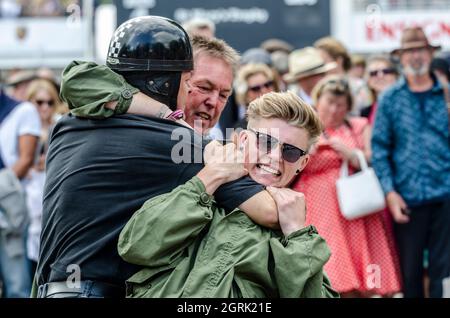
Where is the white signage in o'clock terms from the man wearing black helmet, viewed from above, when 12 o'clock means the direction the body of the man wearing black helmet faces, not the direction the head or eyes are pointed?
The white signage is roughly at 11 o'clock from the man wearing black helmet.

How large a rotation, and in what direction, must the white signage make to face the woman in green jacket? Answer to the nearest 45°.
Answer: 0° — it already faces them

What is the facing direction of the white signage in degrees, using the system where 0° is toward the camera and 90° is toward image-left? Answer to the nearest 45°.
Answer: approximately 0°

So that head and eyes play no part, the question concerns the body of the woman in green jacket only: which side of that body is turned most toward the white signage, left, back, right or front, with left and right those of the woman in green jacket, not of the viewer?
back

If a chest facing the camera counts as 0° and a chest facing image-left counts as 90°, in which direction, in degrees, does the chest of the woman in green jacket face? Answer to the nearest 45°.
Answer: approximately 0°

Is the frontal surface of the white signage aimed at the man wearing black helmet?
yes

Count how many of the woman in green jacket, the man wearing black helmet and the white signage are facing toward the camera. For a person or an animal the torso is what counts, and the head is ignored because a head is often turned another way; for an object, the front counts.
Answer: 2

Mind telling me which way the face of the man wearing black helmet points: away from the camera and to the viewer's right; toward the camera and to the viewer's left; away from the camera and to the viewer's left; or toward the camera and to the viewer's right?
away from the camera and to the viewer's right

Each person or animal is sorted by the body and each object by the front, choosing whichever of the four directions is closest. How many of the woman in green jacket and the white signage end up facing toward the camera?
2
